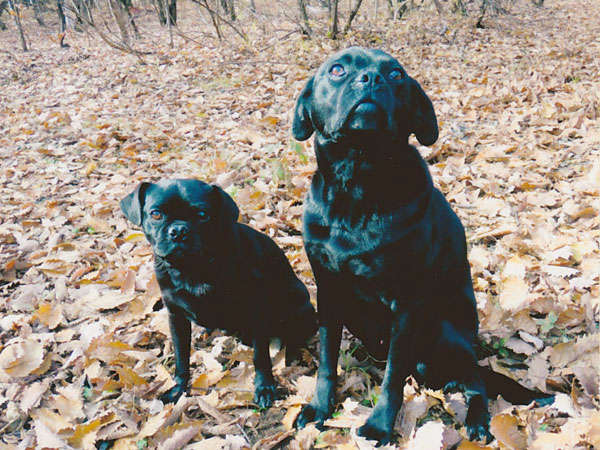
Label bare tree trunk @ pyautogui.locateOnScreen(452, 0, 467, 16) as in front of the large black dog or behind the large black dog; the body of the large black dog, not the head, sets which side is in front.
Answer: behind

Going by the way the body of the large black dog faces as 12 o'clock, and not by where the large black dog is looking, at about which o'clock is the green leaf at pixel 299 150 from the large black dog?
The green leaf is roughly at 4 o'clock from the large black dog.

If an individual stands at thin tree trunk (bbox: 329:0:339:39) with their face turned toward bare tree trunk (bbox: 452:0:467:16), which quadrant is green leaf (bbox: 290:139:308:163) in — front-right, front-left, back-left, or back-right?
back-right

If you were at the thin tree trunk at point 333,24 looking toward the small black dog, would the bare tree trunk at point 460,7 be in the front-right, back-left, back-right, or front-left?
back-left

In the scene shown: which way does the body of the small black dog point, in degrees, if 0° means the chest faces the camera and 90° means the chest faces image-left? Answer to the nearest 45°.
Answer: approximately 45°

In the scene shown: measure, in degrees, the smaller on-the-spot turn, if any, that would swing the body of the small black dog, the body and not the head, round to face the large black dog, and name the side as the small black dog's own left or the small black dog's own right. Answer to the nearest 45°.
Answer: approximately 90° to the small black dog's own left

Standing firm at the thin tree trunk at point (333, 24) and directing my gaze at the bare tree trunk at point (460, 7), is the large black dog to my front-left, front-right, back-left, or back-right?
back-right

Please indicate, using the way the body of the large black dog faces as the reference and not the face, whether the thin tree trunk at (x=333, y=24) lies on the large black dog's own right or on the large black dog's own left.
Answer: on the large black dog's own right

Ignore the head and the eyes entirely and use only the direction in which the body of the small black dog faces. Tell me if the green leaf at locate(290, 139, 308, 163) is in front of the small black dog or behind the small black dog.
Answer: behind
